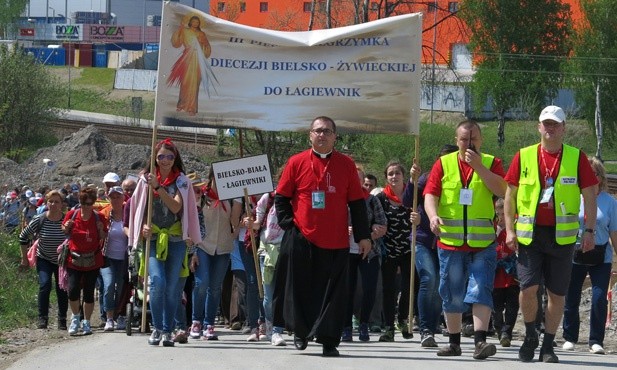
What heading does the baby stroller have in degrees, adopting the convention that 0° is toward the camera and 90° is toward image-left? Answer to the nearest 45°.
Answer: approximately 0°
